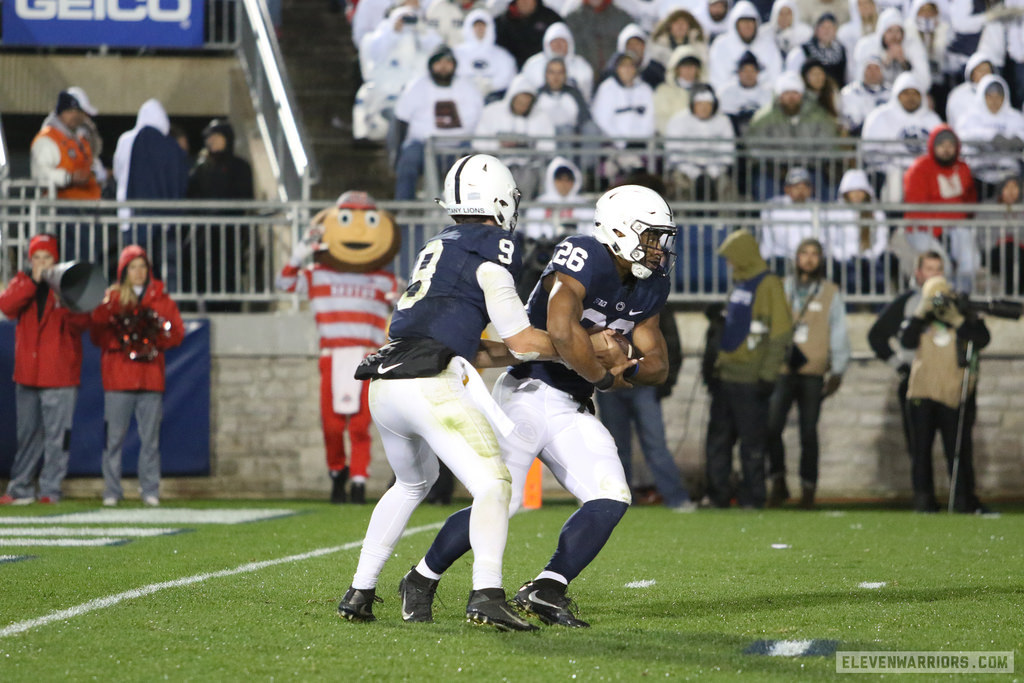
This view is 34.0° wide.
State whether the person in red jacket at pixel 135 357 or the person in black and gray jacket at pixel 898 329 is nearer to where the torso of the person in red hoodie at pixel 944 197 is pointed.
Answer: the person in black and gray jacket

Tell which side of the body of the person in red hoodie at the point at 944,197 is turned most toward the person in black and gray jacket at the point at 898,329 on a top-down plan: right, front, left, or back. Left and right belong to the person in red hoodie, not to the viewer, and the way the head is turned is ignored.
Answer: front

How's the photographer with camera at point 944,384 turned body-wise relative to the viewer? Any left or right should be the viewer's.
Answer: facing the viewer

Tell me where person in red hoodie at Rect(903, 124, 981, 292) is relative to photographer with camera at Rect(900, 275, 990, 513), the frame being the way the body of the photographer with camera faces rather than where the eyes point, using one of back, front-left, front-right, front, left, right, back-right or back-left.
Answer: back

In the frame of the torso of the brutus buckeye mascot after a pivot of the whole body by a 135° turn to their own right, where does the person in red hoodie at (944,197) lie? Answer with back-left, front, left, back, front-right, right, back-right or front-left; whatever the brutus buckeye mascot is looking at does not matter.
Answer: back-right

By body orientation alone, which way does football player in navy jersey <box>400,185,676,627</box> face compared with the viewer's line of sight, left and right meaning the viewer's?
facing the viewer and to the right of the viewer

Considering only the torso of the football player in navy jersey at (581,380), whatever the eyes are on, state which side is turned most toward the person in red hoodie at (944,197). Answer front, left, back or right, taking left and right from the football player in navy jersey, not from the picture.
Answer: left

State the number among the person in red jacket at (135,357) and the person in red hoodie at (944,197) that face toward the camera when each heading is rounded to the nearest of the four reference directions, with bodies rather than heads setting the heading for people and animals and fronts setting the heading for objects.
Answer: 2

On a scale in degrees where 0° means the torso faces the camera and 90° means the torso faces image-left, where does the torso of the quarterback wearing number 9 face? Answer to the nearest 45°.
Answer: approximately 225°

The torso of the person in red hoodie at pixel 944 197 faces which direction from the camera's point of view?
toward the camera

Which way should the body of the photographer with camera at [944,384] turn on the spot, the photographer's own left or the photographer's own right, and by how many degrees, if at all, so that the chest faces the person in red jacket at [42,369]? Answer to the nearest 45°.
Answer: approximately 90° to the photographer's own right

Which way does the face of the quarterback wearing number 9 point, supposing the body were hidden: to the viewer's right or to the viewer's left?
to the viewer's right
